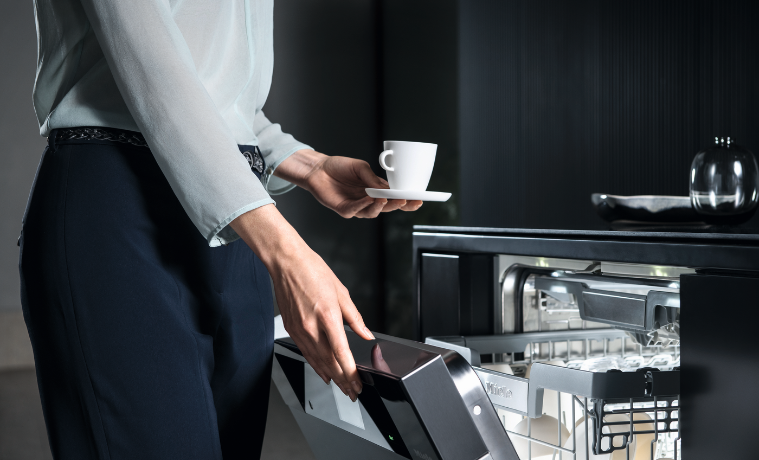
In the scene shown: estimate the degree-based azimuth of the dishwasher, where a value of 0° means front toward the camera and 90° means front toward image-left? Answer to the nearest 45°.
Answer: approximately 45°
